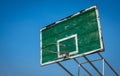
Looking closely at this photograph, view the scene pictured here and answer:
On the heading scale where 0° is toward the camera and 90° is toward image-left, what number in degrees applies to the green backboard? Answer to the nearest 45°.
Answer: approximately 45°
